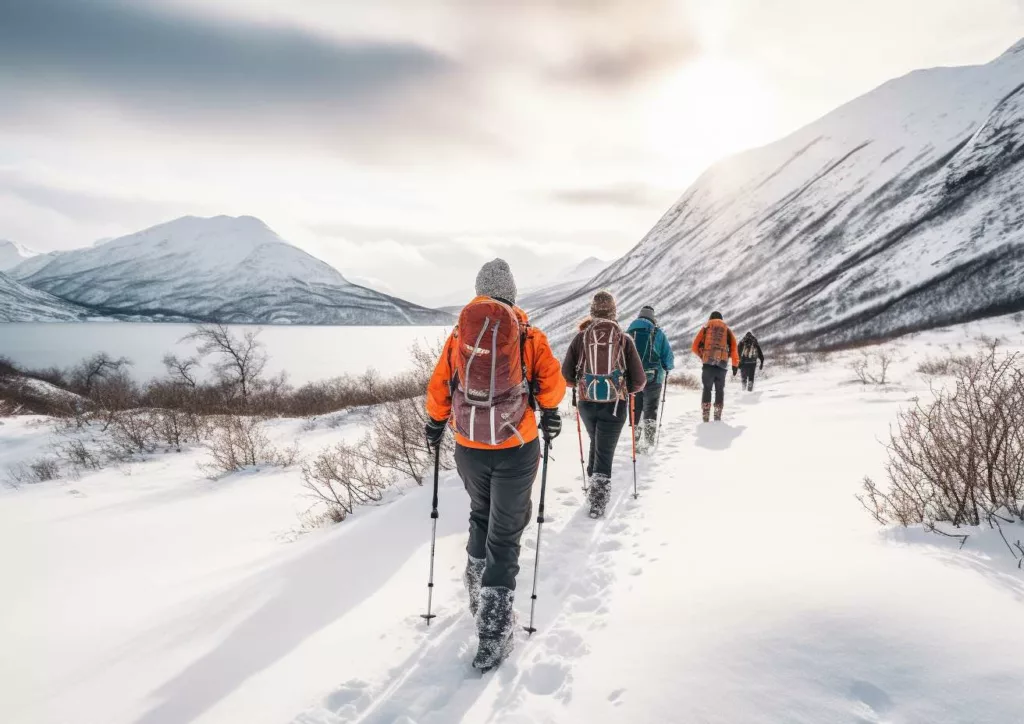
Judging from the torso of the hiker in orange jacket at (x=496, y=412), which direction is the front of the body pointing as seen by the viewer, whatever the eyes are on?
away from the camera

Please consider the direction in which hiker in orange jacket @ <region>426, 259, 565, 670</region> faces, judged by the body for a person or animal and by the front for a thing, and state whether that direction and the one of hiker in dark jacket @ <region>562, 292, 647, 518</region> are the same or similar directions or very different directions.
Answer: same or similar directions

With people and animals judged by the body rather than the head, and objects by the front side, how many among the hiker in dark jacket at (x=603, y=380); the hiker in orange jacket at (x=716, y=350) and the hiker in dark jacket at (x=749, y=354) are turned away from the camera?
3

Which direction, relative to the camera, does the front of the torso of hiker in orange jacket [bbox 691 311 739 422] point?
away from the camera

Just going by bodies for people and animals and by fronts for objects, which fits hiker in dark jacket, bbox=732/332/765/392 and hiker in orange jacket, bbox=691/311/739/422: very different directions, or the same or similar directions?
same or similar directions

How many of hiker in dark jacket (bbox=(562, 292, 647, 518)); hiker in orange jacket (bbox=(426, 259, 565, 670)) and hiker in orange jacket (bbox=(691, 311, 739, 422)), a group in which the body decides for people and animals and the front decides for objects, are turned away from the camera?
3

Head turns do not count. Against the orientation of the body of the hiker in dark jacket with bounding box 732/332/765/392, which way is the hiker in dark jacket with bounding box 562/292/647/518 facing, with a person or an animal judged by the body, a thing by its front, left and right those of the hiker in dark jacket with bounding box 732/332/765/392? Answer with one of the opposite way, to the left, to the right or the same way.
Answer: the same way

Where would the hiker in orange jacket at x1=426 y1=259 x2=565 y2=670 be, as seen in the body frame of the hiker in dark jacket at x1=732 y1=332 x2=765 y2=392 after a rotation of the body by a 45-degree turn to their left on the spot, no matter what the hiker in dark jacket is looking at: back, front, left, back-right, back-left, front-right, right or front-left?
back-left

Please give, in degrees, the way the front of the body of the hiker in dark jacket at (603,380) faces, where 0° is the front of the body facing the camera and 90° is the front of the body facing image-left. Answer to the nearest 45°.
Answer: approximately 180°

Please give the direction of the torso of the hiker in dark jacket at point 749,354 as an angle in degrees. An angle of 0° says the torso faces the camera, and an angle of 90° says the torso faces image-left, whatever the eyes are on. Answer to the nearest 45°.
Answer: approximately 180°

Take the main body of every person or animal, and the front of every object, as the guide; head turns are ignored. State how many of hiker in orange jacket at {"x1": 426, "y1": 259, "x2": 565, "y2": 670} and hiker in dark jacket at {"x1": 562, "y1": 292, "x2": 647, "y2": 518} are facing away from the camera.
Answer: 2

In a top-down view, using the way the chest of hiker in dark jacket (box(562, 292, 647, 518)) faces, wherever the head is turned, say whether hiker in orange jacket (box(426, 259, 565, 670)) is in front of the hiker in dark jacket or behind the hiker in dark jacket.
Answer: behind

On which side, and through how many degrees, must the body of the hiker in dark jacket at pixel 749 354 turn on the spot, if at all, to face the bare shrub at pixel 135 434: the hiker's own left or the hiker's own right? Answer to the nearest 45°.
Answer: approximately 90° to the hiker's own left

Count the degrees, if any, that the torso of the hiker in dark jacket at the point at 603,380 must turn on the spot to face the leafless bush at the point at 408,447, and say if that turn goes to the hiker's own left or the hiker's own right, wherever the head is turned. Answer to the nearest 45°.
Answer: approximately 45° to the hiker's own left

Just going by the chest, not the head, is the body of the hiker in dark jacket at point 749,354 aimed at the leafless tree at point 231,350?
no
